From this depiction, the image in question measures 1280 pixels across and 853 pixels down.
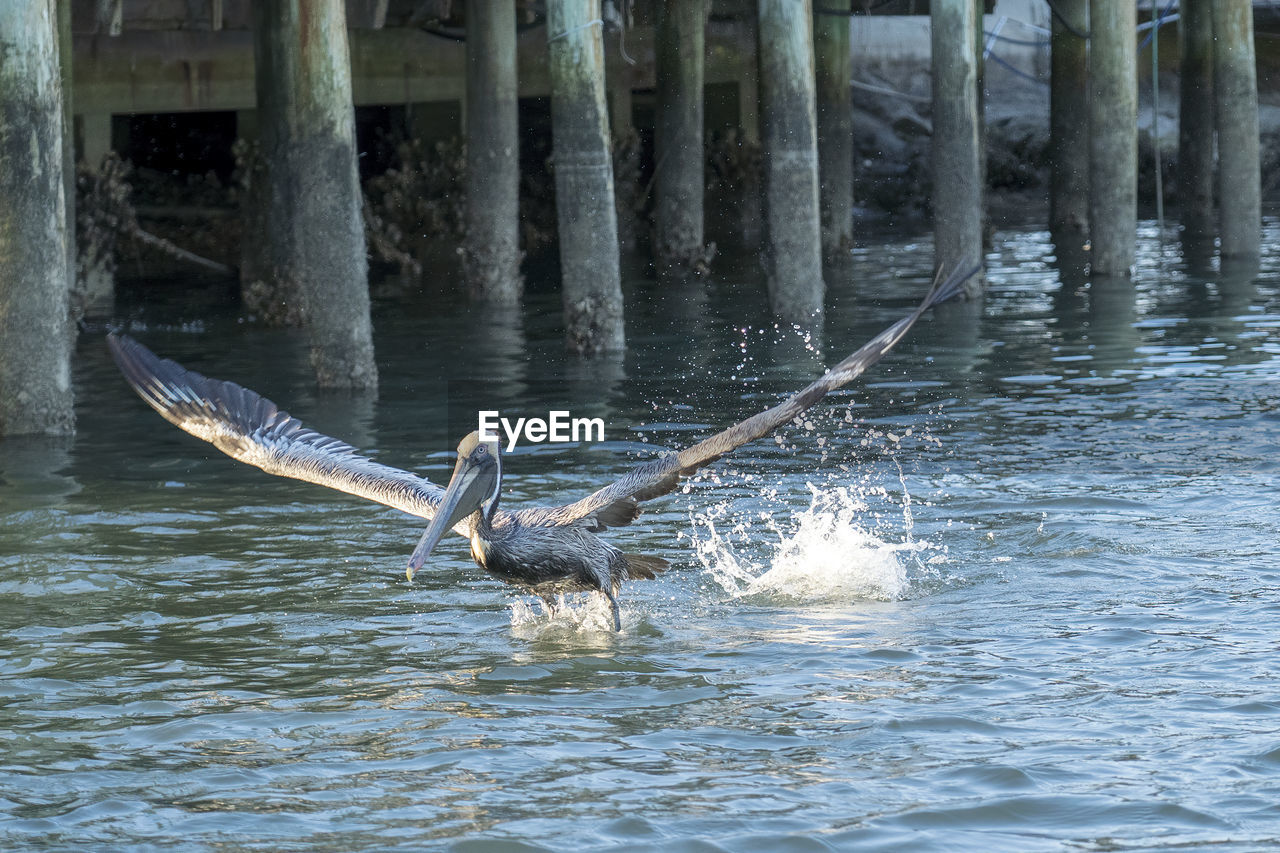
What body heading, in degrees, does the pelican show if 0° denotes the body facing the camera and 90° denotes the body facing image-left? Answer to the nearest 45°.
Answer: approximately 45°

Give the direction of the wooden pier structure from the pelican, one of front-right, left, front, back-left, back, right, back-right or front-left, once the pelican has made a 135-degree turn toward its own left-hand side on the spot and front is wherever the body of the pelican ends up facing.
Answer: left
